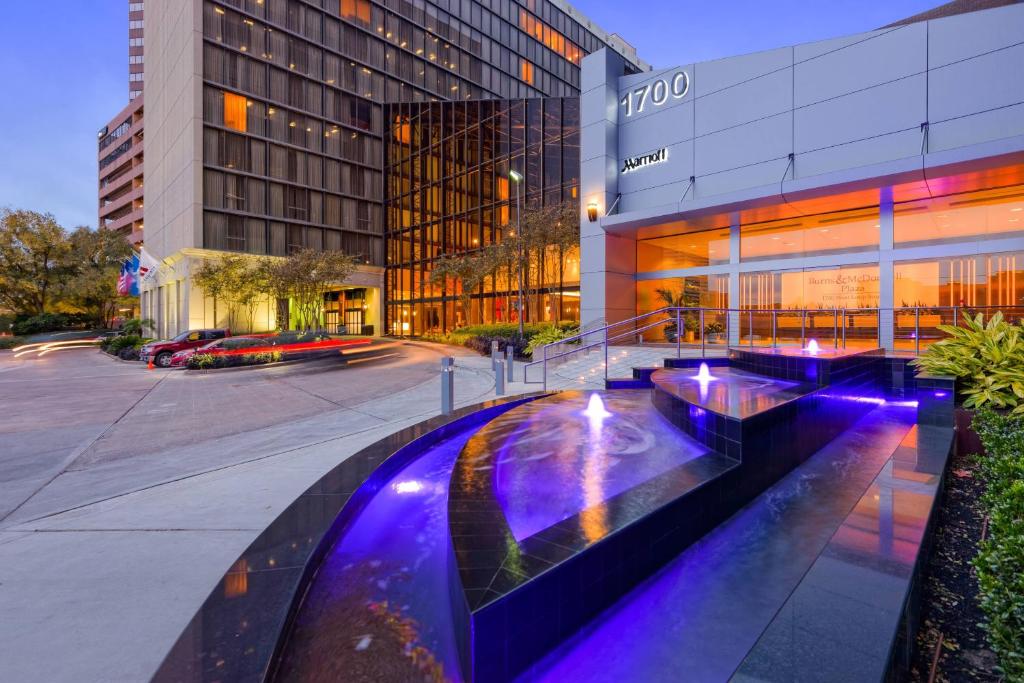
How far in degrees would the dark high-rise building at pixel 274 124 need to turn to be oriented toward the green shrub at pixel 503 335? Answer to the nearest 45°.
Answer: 0° — it already faces it

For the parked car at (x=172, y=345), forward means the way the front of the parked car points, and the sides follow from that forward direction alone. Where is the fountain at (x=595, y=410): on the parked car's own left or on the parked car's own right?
on the parked car's own left

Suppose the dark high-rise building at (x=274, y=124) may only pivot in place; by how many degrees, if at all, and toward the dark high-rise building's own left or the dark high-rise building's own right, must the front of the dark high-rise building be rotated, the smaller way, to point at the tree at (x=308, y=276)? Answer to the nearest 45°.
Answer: approximately 45° to the dark high-rise building's own right

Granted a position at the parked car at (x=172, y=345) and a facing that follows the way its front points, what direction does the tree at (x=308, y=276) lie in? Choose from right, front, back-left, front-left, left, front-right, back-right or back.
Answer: back

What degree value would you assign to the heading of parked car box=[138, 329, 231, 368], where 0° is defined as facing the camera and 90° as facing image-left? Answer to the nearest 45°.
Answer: approximately 45°

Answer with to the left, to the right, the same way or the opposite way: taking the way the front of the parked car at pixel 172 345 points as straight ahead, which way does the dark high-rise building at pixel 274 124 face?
to the left
